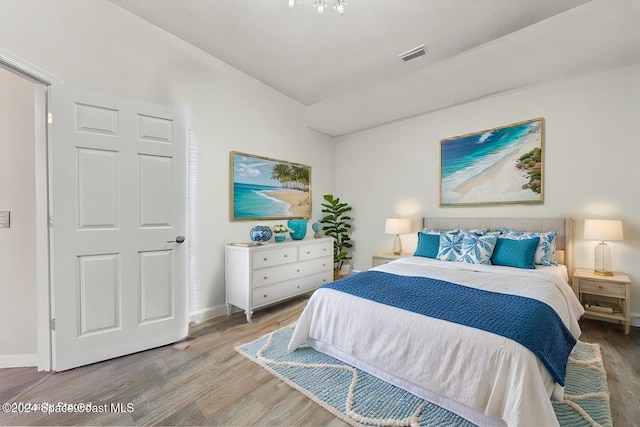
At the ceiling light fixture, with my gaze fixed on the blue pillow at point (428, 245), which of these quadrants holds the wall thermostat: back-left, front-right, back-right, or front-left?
back-left

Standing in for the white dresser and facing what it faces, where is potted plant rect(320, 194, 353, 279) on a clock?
The potted plant is roughly at 9 o'clock from the white dresser.

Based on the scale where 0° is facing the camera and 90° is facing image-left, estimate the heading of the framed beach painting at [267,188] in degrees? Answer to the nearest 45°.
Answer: approximately 315°

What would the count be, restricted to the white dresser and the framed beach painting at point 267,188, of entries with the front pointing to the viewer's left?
0

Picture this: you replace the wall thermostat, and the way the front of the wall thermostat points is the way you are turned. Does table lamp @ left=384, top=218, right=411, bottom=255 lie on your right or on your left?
on your left

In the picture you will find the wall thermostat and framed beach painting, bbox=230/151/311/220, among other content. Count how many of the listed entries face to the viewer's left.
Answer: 0

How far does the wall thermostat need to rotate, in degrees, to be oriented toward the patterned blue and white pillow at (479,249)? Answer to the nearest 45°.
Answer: approximately 45° to its left

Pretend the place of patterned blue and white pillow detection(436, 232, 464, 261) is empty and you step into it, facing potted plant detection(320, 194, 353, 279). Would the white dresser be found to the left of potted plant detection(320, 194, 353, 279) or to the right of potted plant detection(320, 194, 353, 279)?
left

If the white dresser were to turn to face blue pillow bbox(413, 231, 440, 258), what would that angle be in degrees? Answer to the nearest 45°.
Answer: approximately 45° to its left
